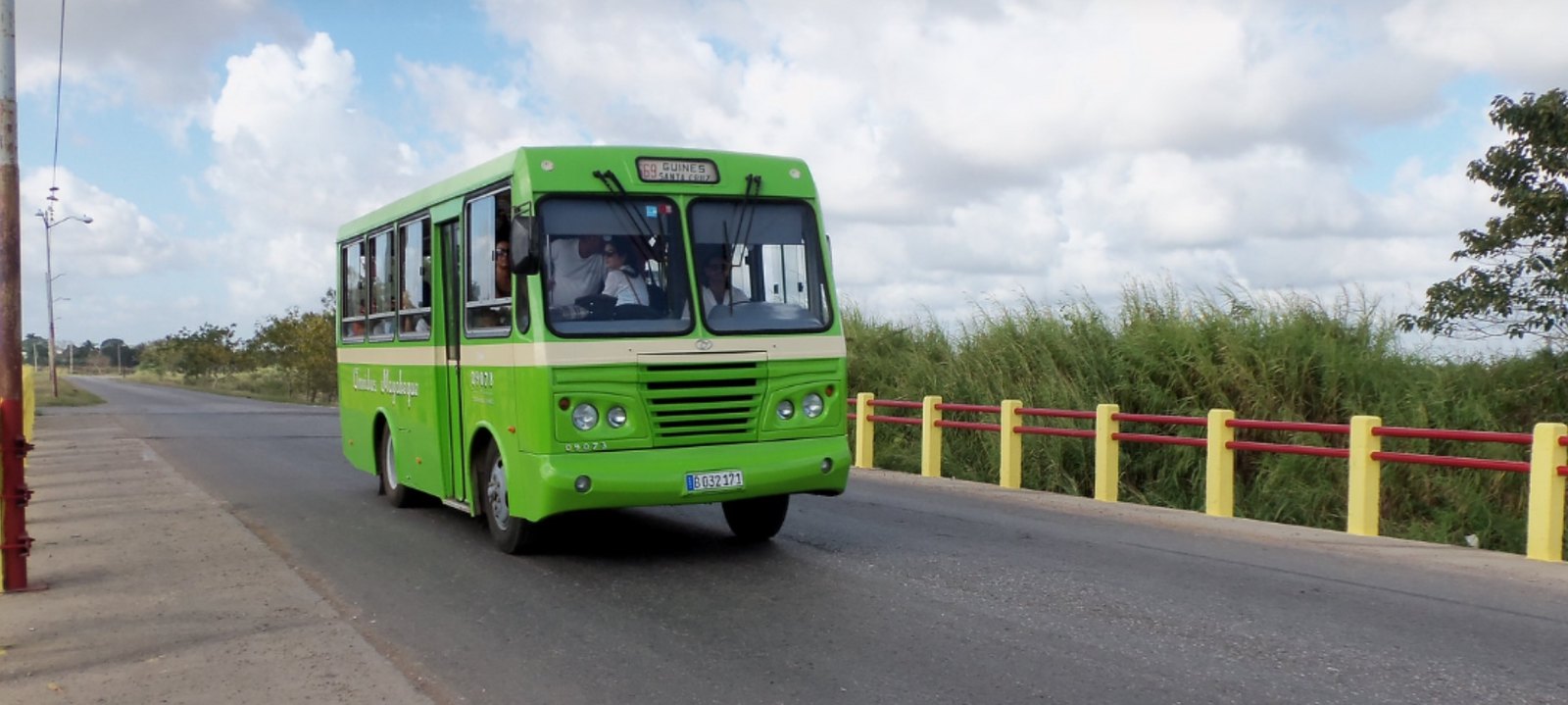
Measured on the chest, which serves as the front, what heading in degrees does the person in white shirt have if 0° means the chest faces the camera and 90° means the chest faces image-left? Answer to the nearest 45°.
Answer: approximately 315°

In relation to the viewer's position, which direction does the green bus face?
facing the viewer and to the right of the viewer

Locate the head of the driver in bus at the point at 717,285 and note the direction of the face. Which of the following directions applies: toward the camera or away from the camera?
toward the camera
